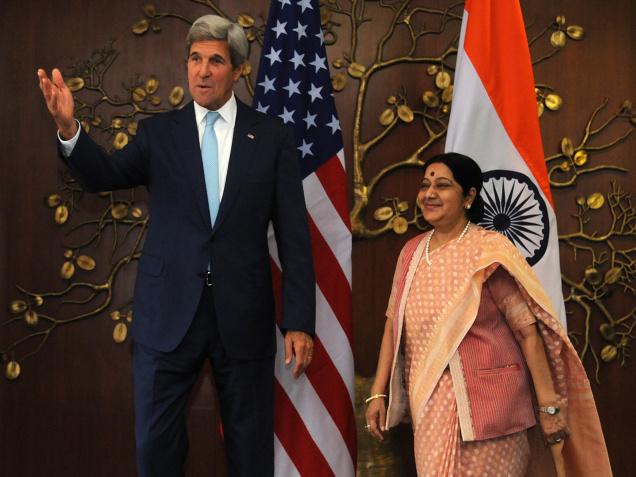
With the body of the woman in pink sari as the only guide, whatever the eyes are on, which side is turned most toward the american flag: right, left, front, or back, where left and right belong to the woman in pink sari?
right

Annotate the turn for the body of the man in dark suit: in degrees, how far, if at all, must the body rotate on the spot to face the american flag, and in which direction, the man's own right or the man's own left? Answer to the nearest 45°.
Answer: approximately 135° to the man's own left

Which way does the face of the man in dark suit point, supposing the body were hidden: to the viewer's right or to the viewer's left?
to the viewer's left

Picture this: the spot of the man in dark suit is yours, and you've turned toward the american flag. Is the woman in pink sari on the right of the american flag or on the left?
right

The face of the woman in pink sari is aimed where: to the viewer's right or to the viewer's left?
to the viewer's left

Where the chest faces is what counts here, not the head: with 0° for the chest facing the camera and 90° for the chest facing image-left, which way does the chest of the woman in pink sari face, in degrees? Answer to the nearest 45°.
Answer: approximately 45°

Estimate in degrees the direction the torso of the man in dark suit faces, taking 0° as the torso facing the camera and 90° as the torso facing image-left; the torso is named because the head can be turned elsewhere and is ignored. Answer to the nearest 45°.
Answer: approximately 0°

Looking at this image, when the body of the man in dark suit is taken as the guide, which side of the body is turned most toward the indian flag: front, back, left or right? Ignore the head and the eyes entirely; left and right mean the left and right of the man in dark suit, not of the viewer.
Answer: left

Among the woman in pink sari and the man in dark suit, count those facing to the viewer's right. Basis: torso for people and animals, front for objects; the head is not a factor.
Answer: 0

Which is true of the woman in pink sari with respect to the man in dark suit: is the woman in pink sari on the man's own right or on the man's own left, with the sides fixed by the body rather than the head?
on the man's own left
